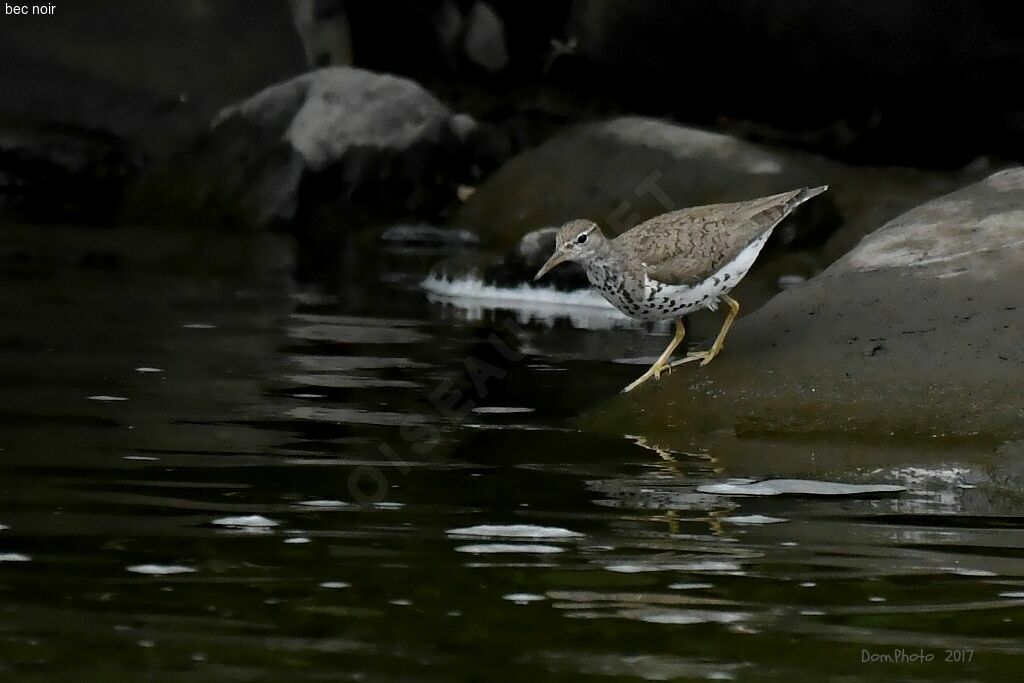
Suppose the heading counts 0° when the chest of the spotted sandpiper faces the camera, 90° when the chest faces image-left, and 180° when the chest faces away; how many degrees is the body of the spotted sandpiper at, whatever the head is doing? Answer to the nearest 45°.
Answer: approximately 90°

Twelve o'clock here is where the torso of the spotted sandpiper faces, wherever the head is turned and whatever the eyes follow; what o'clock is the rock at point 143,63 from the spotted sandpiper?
The rock is roughly at 2 o'clock from the spotted sandpiper.

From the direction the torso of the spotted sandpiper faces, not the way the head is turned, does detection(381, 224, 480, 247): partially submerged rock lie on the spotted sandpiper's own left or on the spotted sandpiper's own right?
on the spotted sandpiper's own right

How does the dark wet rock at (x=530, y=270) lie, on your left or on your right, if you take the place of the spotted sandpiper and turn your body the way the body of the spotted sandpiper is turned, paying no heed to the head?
on your right

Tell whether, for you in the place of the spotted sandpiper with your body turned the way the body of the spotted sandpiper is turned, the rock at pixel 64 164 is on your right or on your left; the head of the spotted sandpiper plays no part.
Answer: on your right
